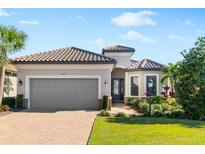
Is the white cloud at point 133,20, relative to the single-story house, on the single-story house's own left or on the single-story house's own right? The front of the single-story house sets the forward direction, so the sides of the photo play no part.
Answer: on the single-story house's own left

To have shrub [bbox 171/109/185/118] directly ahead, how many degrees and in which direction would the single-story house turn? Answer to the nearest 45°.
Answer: approximately 45° to its left

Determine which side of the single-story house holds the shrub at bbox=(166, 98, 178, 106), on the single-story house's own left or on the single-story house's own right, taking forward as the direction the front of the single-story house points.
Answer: on the single-story house's own left

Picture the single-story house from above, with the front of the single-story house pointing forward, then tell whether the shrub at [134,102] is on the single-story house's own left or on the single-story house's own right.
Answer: on the single-story house's own left

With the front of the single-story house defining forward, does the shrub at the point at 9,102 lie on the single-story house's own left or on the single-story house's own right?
on the single-story house's own right

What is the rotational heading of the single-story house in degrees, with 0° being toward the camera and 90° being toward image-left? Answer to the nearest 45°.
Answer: approximately 0°

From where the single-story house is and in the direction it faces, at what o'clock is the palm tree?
The palm tree is roughly at 2 o'clock from the single-story house.

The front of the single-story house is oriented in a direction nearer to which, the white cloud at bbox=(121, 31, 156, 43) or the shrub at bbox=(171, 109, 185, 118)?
the shrub

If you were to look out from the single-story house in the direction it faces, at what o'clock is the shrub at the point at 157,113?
The shrub is roughly at 10 o'clock from the single-story house.
